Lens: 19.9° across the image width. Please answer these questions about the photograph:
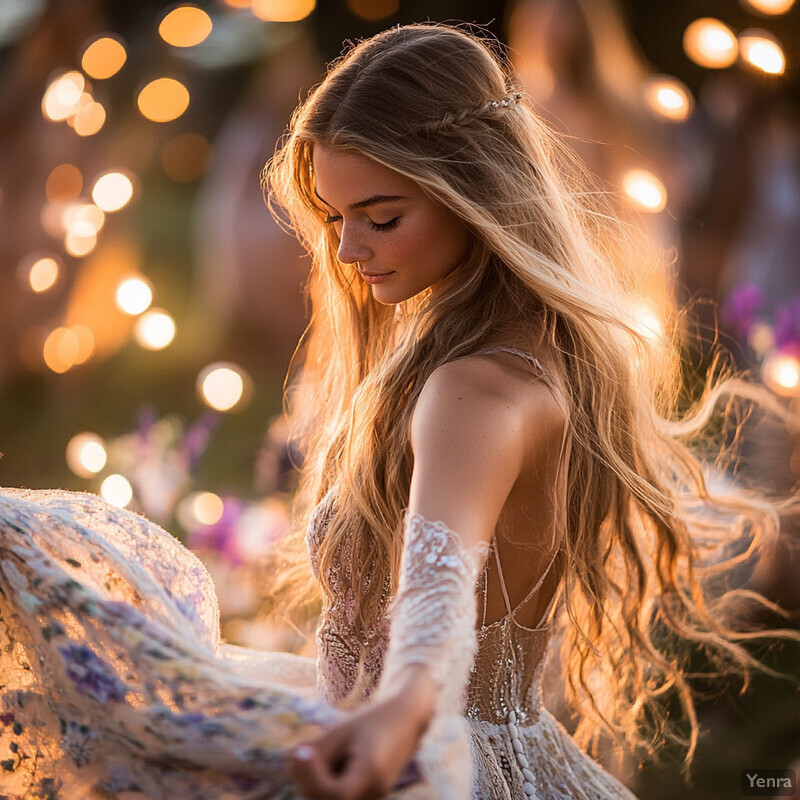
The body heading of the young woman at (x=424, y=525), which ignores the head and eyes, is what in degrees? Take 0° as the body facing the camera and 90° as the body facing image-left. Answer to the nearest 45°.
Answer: approximately 90°
